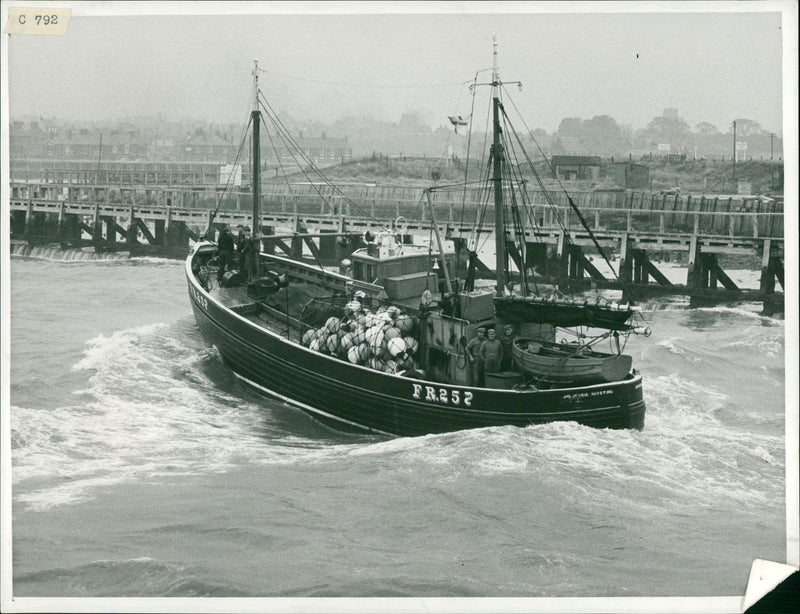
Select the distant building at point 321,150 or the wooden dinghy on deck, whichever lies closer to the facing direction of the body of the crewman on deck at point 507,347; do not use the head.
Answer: the wooden dinghy on deck

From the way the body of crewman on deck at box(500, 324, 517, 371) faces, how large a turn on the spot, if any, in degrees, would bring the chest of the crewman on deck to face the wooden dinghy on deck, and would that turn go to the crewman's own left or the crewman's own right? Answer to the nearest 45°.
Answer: approximately 45° to the crewman's own left

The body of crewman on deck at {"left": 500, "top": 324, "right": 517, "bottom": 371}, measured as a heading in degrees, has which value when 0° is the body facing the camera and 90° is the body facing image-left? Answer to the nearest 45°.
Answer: approximately 0°

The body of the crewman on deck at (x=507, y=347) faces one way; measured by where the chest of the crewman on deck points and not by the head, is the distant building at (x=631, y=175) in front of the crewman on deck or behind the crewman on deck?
behind
